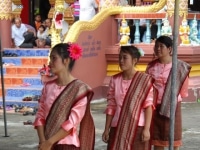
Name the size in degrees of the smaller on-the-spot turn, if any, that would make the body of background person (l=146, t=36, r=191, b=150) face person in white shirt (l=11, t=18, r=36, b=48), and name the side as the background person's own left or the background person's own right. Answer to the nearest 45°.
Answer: approximately 90° to the background person's own right

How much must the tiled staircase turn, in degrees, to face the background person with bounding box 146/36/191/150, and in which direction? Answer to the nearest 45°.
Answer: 0° — it already faces them

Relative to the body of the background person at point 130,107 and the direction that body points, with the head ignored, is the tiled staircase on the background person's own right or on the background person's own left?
on the background person's own right

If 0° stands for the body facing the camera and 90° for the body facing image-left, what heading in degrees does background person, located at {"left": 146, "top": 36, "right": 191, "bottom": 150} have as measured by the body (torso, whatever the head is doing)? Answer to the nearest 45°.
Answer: approximately 45°

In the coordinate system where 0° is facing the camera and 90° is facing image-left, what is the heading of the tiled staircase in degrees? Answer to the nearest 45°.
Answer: approximately 0°
